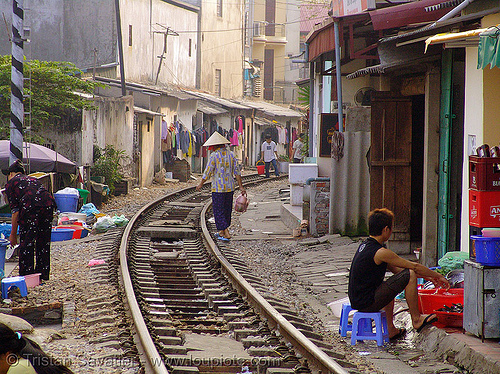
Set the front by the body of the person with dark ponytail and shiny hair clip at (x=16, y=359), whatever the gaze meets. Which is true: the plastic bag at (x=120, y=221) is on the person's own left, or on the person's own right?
on the person's own right

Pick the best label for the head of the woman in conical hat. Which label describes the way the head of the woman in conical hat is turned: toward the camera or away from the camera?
away from the camera

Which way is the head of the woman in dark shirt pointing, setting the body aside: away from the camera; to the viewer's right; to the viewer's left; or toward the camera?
to the viewer's left
